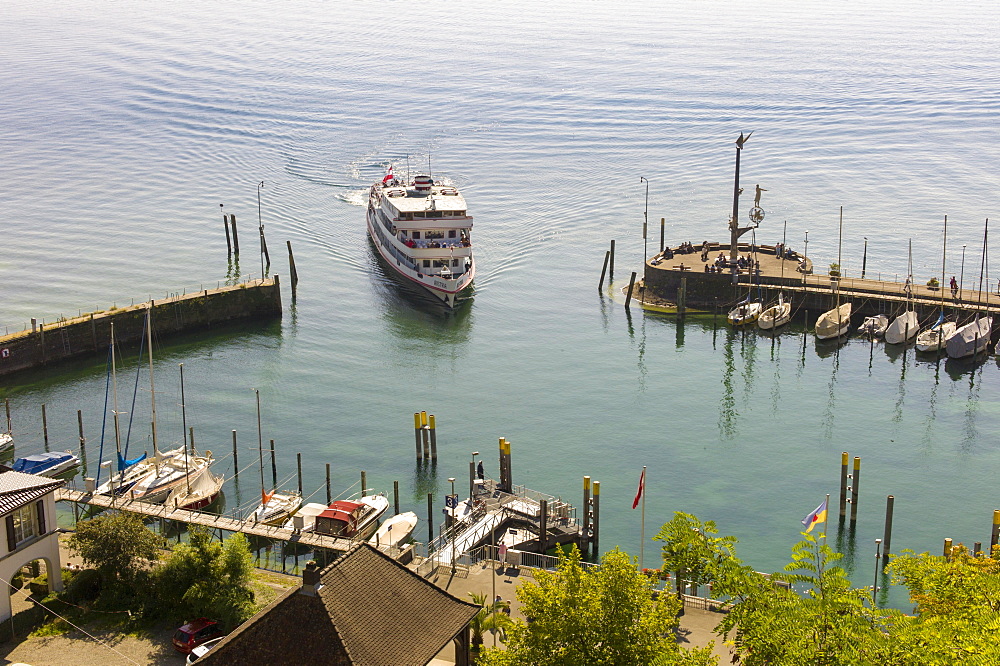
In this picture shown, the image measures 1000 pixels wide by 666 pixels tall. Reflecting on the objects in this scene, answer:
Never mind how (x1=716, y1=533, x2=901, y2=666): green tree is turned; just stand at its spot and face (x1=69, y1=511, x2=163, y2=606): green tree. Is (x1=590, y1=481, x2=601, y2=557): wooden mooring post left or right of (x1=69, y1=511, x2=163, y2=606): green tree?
right

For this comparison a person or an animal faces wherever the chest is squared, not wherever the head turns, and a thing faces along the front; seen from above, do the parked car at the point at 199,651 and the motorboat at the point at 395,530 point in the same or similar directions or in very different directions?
very different directions

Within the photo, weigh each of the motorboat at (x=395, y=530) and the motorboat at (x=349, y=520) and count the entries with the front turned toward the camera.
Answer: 0

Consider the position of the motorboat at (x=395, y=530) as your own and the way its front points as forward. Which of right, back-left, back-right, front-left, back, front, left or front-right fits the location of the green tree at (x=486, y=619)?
back-right

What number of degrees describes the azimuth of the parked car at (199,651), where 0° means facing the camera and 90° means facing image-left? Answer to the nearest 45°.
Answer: approximately 45°

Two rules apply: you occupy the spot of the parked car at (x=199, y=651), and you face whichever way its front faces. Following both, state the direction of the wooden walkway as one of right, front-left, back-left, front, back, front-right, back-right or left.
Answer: back-right

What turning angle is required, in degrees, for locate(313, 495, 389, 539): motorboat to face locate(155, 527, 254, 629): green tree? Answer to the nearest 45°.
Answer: approximately 180°

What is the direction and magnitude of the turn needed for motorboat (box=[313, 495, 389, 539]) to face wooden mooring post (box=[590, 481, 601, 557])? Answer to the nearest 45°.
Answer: approximately 45° to its right

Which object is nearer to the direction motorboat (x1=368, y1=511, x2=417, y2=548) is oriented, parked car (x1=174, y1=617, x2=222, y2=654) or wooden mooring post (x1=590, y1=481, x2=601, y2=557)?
the wooden mooring post

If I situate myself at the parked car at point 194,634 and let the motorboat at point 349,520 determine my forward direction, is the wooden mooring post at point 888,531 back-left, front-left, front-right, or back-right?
front-right

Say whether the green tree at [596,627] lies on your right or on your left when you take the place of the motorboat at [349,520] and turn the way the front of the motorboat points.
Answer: on your right

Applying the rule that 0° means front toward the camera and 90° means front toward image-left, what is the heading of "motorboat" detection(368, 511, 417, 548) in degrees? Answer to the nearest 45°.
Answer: approximately 225°

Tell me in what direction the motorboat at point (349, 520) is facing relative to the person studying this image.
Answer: facing away from the viewer and to the right of the viewer

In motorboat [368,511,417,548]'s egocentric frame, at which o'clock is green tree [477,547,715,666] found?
The green tree is roughly at 4 o'clock from the motorboat.
